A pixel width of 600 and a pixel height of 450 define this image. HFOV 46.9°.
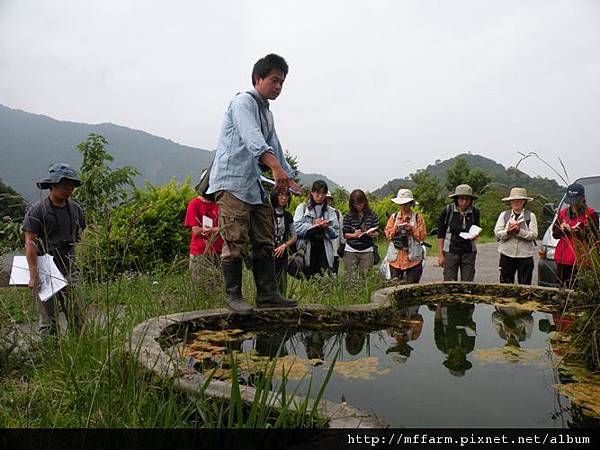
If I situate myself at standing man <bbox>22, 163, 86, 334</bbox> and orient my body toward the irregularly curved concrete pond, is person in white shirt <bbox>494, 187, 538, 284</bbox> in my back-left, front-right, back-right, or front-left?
front-left

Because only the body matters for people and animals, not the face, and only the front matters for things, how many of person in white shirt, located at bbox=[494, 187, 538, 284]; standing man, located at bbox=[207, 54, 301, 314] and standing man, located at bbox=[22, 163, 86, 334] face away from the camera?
0

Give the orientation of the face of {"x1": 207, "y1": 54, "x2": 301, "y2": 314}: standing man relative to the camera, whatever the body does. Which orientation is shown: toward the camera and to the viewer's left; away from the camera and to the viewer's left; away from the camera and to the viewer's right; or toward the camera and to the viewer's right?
toward the camera and to the viewer's right

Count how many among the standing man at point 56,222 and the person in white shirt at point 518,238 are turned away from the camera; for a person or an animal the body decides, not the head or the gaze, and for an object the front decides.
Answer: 0

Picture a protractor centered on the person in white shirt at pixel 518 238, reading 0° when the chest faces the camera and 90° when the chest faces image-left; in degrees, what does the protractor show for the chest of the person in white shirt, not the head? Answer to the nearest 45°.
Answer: approximately 0°

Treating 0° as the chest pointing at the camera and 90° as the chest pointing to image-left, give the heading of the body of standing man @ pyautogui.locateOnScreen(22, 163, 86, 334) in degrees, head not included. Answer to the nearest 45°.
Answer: approximately 315°

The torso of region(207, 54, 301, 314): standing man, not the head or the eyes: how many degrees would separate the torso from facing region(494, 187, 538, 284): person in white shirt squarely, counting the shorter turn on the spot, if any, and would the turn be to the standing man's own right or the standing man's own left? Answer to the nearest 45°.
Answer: approximately 90° to the standing man's own left

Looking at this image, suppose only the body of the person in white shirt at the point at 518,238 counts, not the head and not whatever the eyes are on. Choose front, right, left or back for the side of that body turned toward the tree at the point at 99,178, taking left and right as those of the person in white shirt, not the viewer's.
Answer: right

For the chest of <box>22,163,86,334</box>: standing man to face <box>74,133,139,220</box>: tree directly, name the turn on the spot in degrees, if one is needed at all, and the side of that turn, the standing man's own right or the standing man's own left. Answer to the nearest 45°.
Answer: approximately 135° to the standing man's own left

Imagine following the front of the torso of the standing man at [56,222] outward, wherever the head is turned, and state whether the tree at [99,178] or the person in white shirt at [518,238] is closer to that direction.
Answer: the person in white shirt
